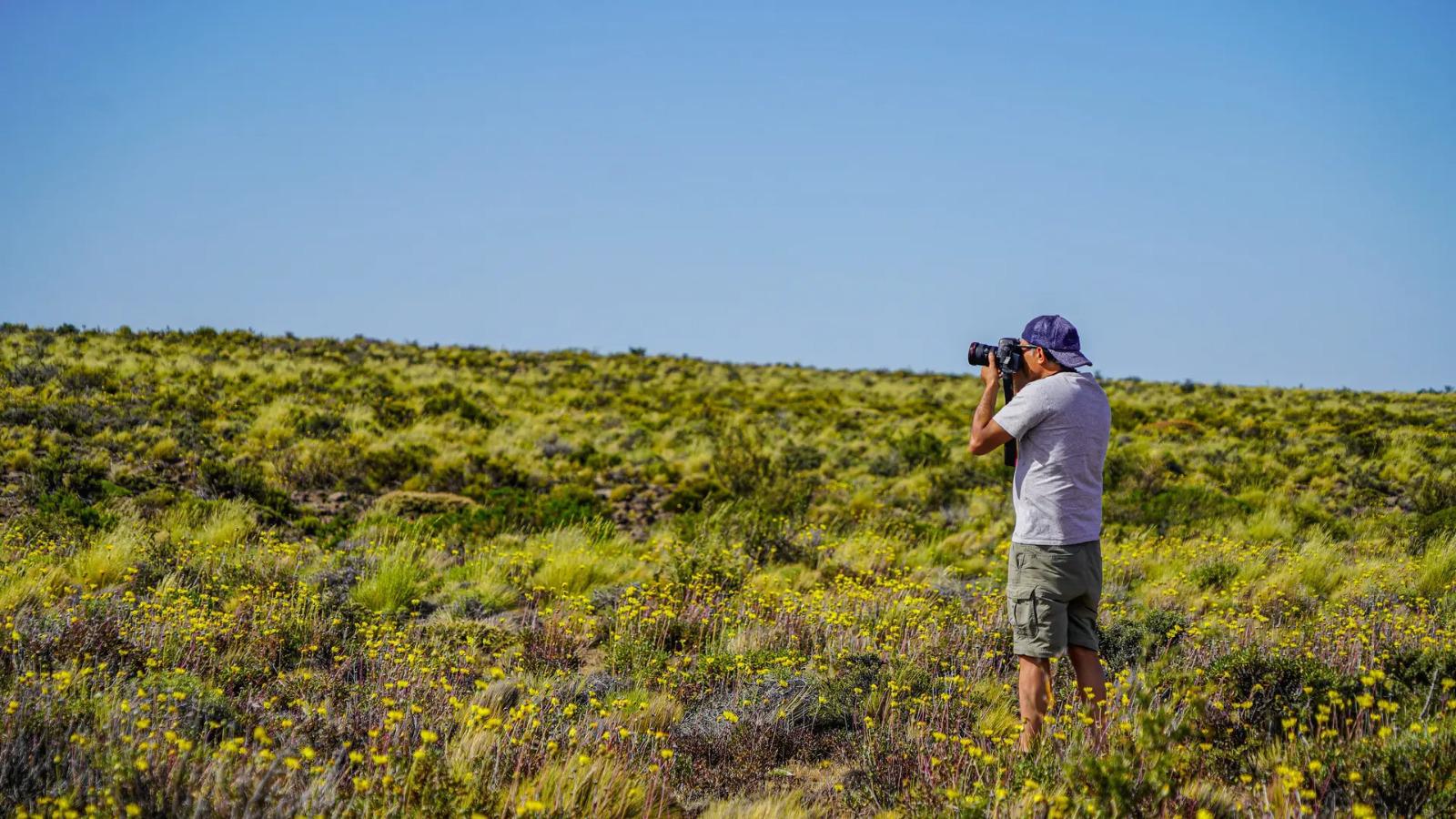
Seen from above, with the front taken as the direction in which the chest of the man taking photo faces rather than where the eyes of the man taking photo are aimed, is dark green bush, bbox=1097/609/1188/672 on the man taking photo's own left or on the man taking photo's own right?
on the man taking photo's own right

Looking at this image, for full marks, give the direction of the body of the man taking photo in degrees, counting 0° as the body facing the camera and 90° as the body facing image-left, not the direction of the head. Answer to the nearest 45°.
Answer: approximately 135°

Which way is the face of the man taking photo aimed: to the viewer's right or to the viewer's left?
to the viewer's left
